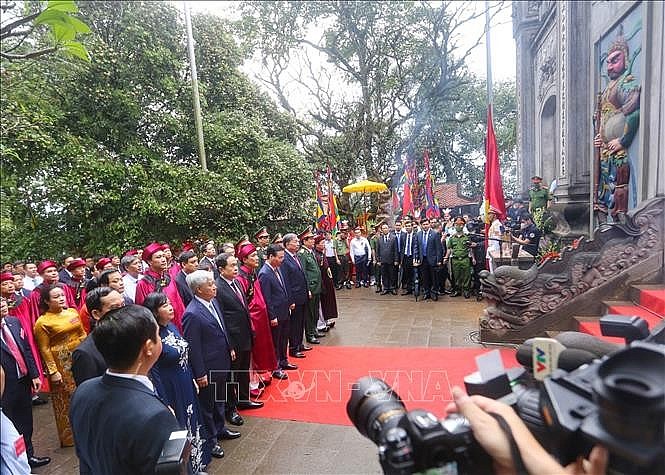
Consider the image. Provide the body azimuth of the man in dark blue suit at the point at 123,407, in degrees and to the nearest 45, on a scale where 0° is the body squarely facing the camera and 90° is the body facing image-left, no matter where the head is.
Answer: approximately 225°

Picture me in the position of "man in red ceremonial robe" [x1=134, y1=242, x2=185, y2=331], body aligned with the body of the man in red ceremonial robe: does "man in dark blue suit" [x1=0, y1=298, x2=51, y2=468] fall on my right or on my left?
on my right

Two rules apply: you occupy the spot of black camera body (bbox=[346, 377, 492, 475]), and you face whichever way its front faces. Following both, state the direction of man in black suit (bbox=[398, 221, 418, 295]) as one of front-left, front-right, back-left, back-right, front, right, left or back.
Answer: front-right

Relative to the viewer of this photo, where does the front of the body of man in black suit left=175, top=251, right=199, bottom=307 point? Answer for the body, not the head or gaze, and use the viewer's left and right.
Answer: facing to the right of the viewer

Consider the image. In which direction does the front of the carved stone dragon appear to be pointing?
to the viewer's left

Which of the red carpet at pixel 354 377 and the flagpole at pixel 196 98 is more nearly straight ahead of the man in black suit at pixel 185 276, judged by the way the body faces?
the red carpet

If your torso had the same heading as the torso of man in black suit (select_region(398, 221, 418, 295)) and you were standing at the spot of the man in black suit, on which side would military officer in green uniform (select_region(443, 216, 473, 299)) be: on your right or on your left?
on your left

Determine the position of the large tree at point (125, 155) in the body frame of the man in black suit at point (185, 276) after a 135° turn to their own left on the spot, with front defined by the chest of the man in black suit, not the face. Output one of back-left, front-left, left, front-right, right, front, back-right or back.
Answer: front-right

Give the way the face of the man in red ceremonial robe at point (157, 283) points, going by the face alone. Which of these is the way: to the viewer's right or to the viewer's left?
to the viewer's right

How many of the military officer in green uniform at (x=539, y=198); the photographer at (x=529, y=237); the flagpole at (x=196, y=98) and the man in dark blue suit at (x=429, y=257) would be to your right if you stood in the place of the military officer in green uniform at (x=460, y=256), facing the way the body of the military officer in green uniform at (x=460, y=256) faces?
2

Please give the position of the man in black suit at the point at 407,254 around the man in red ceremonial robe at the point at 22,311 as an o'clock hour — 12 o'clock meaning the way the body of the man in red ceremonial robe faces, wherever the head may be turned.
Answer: The man in black suit is roughly at 10 o'clock from the man in red ceremonial robe.

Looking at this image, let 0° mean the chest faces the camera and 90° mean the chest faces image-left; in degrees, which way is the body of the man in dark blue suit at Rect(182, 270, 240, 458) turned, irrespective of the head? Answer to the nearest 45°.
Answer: approximately 315°

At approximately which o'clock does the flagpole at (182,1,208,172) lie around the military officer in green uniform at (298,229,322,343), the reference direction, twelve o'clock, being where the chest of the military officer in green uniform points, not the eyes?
The flagpole is roughly at 8 o'clock from the military officer in green uniform.

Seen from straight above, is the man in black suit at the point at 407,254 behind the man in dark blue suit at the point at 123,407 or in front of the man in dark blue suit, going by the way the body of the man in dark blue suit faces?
in front

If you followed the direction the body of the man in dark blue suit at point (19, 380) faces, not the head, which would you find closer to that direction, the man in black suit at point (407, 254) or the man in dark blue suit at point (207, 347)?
the man in dark blue suit
